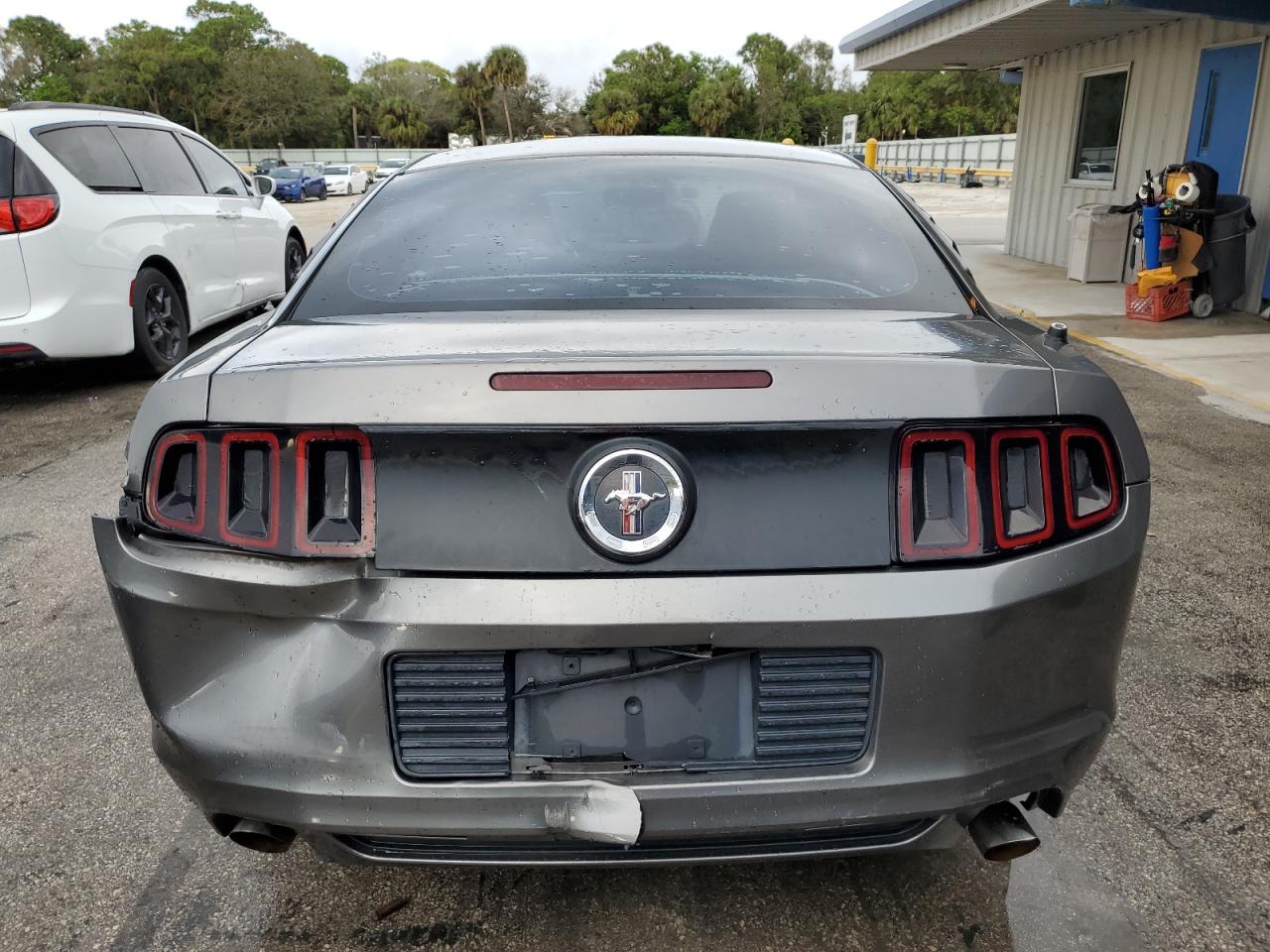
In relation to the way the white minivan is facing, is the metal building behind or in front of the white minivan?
in front

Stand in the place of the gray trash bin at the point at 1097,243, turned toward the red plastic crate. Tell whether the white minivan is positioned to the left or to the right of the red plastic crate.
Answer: right

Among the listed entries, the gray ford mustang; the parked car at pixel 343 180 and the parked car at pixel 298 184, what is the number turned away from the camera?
1

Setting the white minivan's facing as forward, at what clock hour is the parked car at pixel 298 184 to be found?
The parked car is roughly at 11 o'clock from the white minivan.

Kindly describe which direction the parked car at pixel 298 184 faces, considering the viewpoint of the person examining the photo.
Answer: facing the viewer and to the left of the viewer

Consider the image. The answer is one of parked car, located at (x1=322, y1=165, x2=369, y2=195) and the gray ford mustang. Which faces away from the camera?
the gray ford mustang

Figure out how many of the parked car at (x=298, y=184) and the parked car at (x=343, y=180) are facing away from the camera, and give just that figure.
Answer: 0

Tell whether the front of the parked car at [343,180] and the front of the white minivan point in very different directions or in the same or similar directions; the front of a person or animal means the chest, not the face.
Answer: very different directions

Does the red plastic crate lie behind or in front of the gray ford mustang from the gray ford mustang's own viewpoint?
in front

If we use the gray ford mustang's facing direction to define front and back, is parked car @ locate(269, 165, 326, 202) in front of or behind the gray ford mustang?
in front

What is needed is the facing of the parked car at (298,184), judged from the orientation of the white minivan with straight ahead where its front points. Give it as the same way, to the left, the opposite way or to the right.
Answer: the opposite way

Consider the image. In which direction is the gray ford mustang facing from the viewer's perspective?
away from the camera

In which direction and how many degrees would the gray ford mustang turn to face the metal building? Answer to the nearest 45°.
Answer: approximately 45° to its right

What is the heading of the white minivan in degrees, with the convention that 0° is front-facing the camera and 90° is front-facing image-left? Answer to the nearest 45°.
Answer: approximately 225°

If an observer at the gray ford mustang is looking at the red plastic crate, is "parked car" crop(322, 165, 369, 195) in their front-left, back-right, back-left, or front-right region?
front-left

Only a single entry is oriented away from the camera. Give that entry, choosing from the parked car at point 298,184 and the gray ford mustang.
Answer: the gray ford mustang
